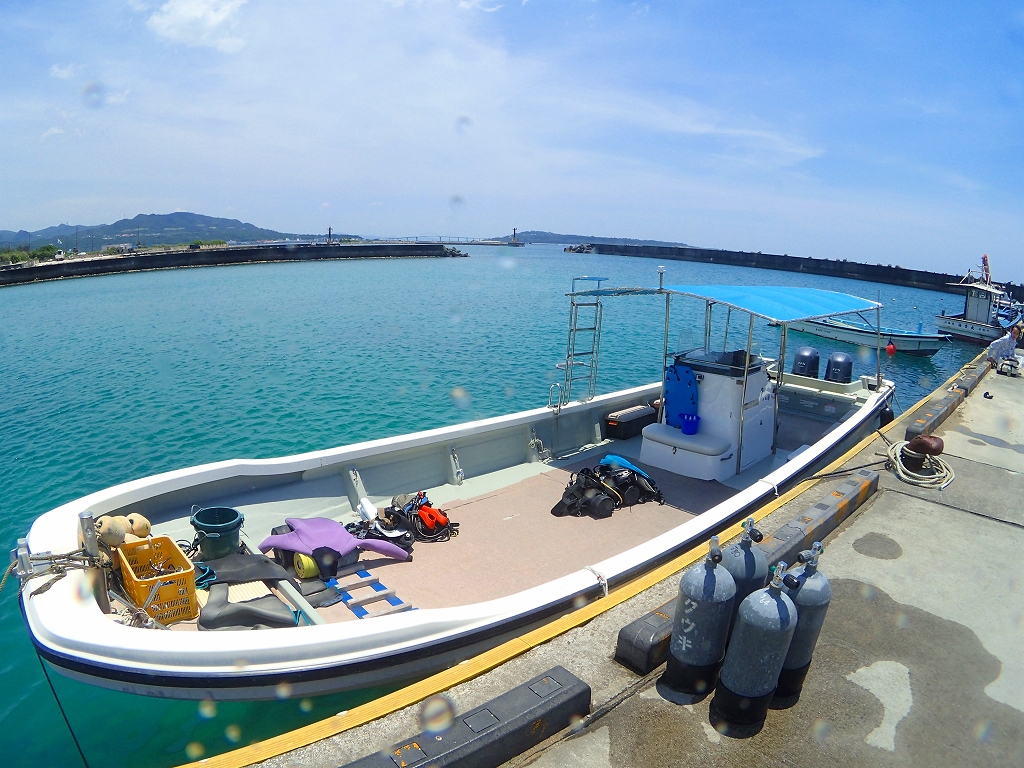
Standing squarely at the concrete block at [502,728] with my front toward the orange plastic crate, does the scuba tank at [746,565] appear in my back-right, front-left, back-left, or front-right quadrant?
back-right

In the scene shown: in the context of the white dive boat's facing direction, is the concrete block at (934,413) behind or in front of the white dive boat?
behind

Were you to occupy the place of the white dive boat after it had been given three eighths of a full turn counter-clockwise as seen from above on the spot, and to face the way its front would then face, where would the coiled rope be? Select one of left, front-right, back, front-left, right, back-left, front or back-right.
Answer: front

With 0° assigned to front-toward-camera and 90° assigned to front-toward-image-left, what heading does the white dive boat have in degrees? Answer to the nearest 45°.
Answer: approximately 45°
